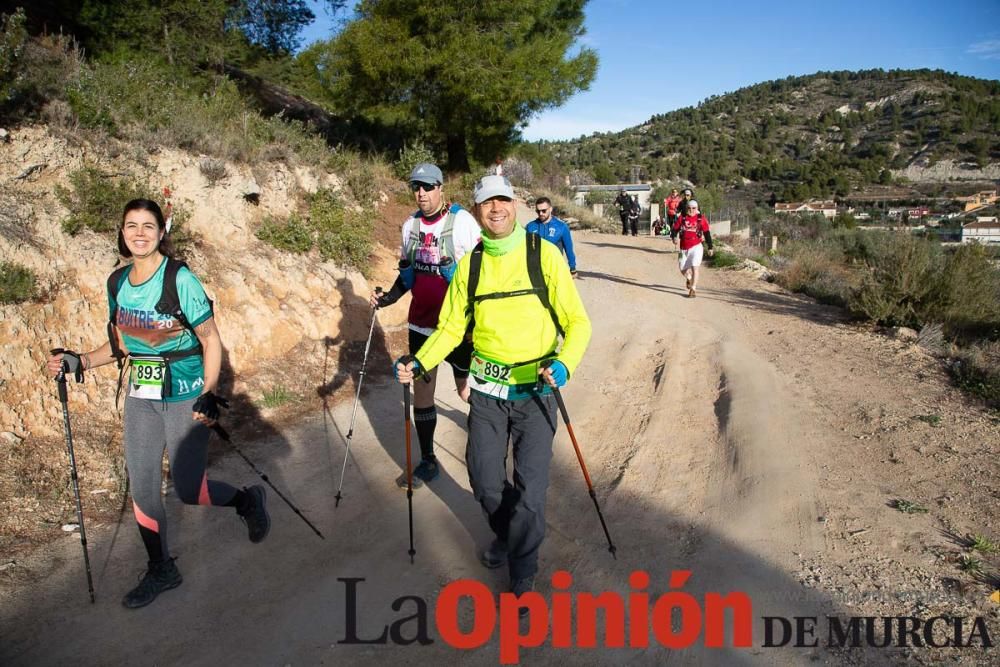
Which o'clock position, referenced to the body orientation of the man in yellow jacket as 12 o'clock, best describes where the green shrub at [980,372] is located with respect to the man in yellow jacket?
The green shrub is roughly at 8 o'clock from the man in yellow jacket.

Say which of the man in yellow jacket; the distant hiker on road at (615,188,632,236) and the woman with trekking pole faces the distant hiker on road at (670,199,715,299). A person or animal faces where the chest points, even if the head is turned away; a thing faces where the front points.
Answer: the distant hiker on road at (615,188,632,236)

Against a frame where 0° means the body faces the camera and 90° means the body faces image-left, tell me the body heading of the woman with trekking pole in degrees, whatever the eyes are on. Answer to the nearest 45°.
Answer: approximately 45°

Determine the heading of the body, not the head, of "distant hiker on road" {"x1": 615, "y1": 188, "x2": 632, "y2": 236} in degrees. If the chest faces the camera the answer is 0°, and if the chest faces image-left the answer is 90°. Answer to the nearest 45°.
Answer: approximately 0°

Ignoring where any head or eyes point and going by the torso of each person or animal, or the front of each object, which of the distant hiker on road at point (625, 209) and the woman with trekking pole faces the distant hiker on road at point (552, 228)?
the distant hiker on road at point (625, 209)

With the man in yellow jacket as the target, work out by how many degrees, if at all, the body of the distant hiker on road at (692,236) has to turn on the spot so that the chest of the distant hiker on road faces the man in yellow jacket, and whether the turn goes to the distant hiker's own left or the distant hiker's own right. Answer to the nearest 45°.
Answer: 0° — they already face them

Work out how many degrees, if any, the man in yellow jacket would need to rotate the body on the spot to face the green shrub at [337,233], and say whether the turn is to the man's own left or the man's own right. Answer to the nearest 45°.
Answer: approximately 180°

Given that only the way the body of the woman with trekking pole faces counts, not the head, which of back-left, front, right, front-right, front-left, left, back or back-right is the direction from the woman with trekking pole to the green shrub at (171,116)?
back-right

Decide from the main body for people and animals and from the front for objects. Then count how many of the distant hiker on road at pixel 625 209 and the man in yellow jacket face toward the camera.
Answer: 2
